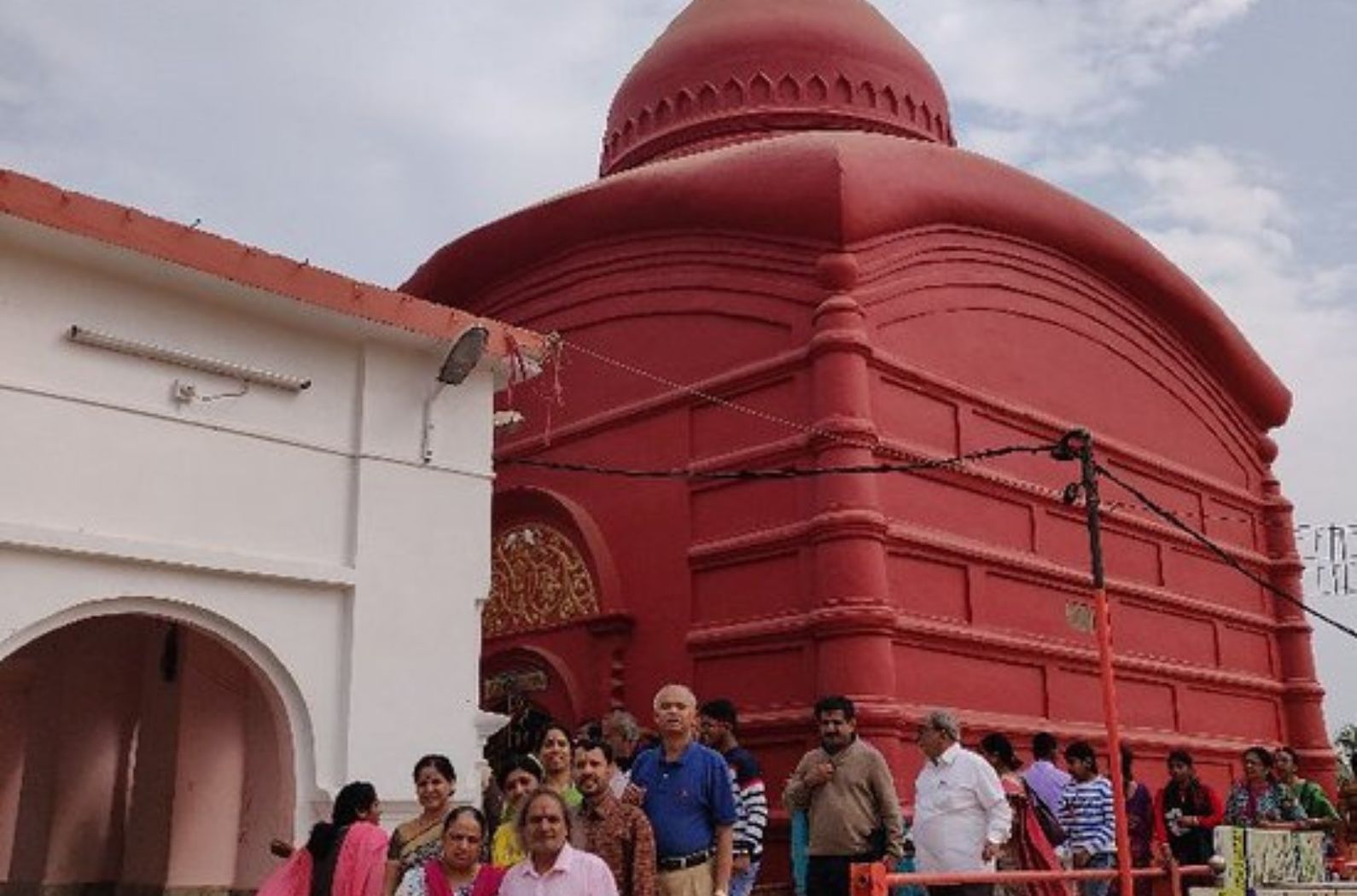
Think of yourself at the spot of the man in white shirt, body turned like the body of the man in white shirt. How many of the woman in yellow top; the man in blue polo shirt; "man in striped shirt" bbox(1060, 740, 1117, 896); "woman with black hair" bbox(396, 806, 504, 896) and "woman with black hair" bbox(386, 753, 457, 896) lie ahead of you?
4

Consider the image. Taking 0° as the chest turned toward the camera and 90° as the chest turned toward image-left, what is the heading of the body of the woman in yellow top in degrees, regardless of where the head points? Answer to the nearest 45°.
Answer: approximately 0°

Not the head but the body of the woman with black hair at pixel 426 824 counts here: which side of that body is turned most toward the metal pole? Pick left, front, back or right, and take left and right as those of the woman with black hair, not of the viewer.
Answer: left

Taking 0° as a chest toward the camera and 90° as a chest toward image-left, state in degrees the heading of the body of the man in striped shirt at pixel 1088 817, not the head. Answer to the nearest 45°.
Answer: approximately 45°

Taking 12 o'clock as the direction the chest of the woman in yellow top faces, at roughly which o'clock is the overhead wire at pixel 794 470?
The overhead wire is roughly at 7 o'clock from the woman in yellow top.

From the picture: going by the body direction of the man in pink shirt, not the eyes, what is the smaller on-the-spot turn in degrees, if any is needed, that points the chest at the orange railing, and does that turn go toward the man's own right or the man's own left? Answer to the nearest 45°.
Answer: approximately 135° to the man's own left

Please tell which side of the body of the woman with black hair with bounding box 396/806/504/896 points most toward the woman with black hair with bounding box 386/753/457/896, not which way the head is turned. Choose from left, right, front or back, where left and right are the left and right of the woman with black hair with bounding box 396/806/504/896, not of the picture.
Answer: back
